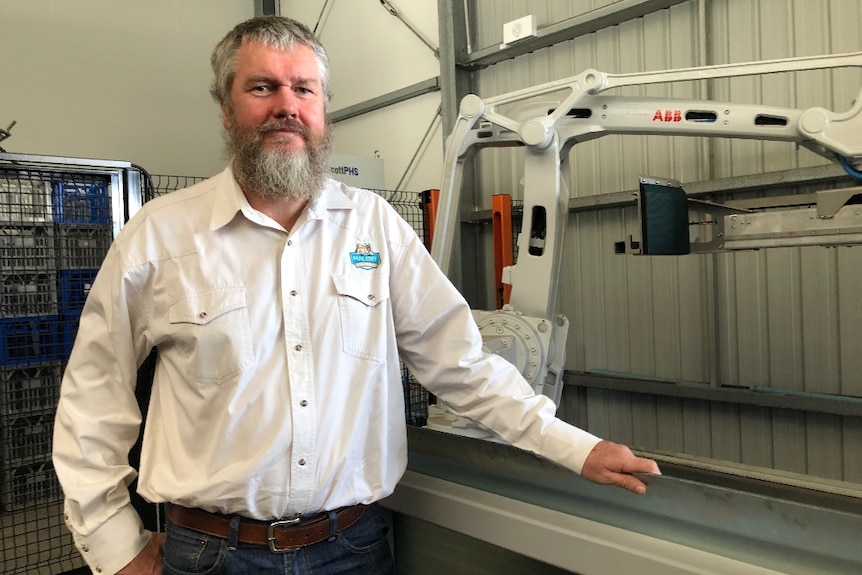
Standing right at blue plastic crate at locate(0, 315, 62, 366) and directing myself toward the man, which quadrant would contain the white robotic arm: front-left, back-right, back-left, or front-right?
front-left

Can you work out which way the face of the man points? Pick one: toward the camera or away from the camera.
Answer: toward the camera

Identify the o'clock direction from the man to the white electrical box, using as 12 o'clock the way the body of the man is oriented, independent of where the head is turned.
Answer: The white electrical box is roughly at 7 o'clock from the man.

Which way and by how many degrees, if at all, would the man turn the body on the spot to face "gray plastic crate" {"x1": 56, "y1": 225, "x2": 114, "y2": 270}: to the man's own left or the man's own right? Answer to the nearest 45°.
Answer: approximately 135° to the man's own right

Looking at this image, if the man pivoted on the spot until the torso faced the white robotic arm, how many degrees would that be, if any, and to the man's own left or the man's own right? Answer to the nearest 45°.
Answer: approximately 135° to the man's own left

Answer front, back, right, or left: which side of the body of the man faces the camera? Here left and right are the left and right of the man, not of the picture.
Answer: front

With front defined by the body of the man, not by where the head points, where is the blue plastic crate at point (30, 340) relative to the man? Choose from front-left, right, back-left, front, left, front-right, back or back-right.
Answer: back-right
